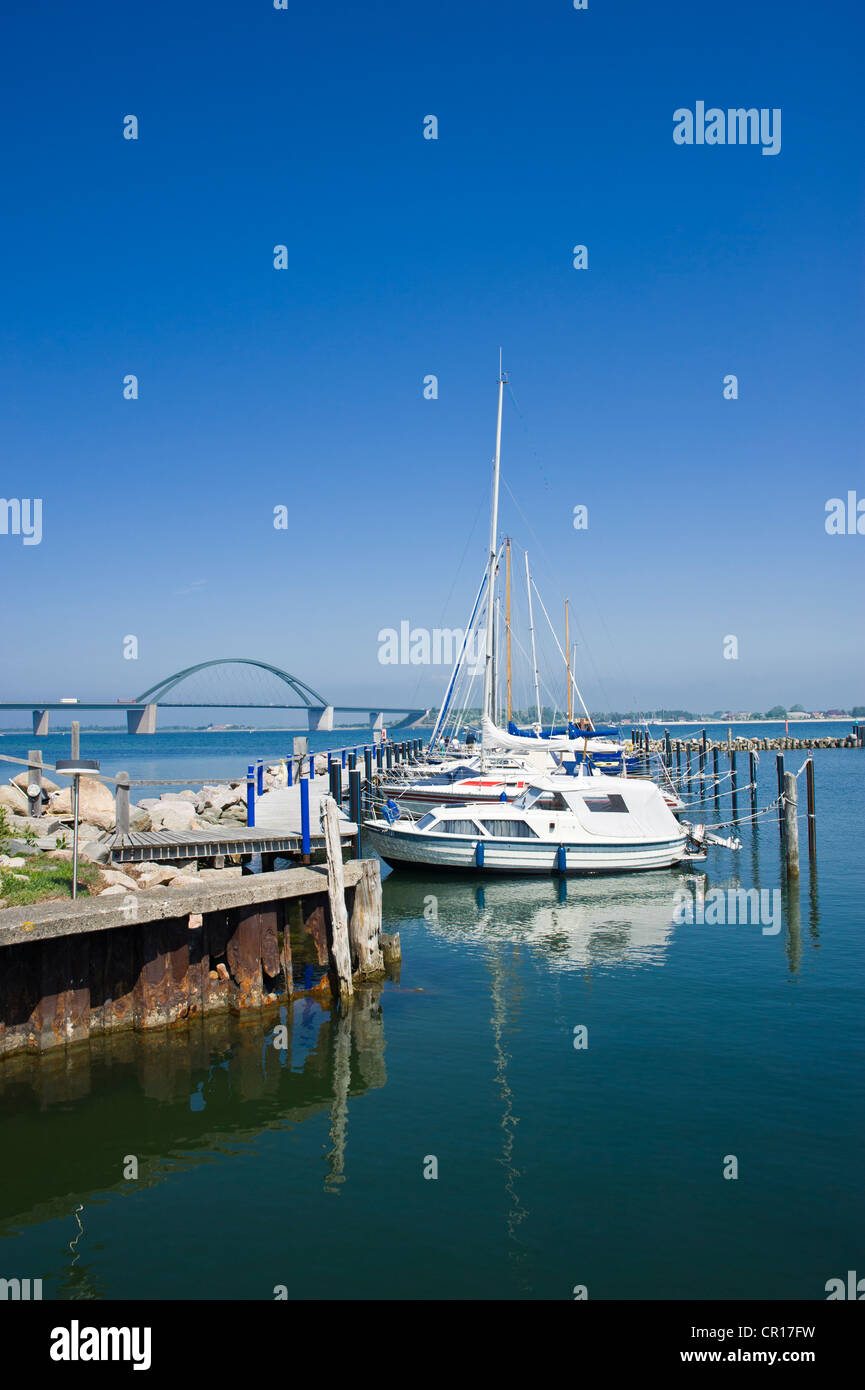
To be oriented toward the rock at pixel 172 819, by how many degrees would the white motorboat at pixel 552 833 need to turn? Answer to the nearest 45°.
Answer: approximately 45° to its left

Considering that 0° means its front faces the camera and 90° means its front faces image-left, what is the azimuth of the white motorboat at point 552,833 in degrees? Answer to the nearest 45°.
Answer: approximately 90°

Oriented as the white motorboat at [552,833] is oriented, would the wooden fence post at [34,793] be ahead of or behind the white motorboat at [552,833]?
ahead

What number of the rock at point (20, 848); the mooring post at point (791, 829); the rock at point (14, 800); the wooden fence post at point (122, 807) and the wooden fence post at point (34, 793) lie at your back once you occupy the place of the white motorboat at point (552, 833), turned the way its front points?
1

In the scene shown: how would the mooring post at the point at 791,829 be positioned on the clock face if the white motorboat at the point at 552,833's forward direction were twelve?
The mooring post is roughly at 6 o'clock from the white motorboat.

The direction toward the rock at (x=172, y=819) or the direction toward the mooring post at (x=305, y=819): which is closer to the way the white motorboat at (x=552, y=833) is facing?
the rock
